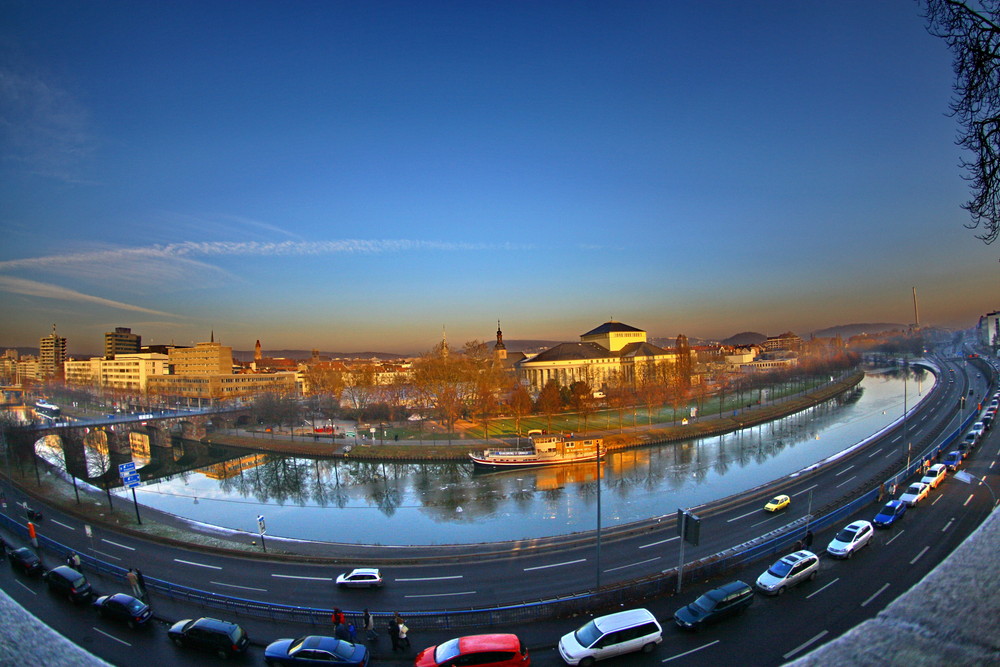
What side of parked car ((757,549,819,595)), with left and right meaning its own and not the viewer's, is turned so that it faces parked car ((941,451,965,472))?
back

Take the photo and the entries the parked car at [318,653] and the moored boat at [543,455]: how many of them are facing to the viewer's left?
2

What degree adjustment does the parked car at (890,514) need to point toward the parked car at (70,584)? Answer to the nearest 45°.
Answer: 0° — it already faces it

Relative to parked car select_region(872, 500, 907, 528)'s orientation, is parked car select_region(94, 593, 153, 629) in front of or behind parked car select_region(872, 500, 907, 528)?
in front

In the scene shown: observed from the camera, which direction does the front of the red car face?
facing to the left of the viewer

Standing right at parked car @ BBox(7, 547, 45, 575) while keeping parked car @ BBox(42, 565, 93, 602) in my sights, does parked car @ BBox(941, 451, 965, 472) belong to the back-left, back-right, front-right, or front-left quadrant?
front-left

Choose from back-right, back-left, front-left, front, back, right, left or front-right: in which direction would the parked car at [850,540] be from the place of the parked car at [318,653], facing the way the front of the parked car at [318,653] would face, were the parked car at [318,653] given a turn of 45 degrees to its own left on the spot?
back-left

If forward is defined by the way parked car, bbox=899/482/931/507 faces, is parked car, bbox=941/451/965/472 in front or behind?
behind

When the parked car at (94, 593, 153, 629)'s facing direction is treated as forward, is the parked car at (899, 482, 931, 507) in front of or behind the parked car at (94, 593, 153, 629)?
behind

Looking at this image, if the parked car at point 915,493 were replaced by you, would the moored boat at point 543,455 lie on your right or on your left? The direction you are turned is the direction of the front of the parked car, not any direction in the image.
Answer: on your right

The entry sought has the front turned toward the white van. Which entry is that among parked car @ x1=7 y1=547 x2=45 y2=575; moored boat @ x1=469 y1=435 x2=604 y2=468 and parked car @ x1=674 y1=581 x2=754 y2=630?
parked car @ x1=674 y1=581 x2=754 y2=630

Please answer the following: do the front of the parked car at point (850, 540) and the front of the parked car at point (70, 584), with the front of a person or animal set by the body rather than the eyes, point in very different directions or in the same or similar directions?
same or similar directions

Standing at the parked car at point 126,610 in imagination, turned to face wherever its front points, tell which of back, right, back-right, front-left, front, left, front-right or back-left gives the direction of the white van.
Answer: back

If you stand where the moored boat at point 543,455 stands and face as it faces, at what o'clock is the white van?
The white van is roughly at 9 o'clock from the moored boat.

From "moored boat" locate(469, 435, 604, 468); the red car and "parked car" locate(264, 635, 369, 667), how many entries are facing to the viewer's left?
3

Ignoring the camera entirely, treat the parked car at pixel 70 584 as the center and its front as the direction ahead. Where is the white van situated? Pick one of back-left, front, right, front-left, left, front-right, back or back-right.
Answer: back

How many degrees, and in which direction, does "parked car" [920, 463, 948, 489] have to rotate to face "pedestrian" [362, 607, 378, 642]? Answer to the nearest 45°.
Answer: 0° — it already faces them
